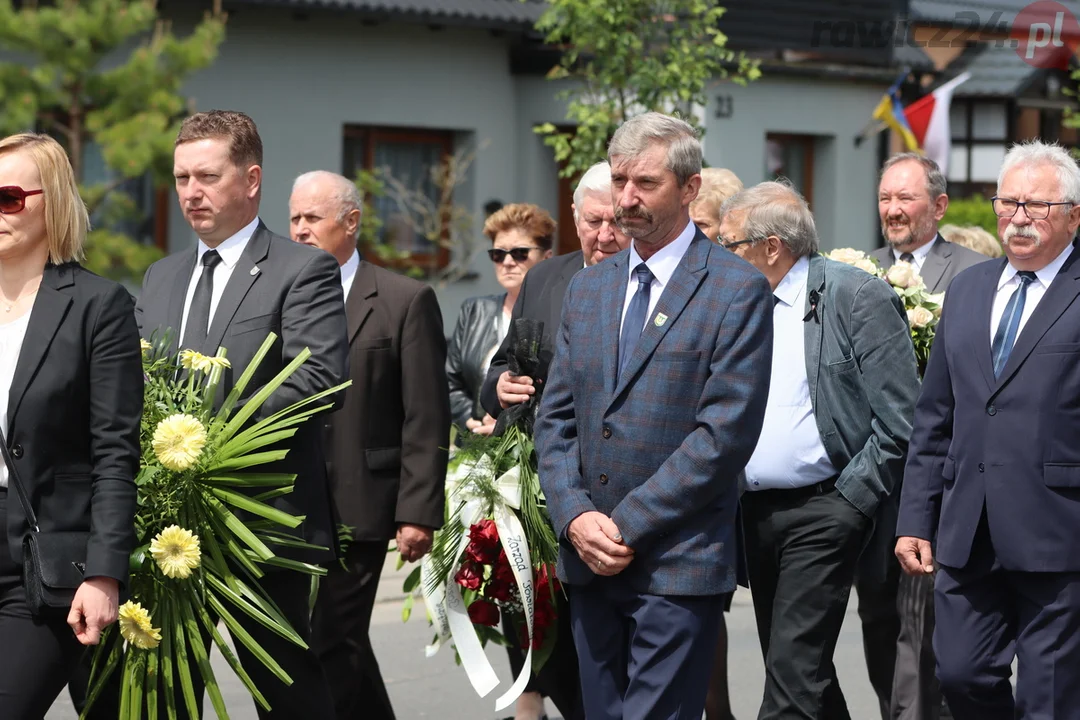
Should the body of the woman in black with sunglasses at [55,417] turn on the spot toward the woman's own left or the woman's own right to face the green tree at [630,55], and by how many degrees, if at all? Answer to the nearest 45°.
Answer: approximately 180°

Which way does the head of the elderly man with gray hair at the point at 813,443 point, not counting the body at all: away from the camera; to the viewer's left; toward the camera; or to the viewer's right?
to the viewer's left

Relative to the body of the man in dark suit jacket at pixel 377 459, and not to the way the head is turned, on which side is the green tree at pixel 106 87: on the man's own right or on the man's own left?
on the man's own right

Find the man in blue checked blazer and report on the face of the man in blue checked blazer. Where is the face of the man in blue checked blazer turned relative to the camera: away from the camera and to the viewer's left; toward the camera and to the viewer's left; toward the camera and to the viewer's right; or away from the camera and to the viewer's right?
toward the camera and to the viewer's left

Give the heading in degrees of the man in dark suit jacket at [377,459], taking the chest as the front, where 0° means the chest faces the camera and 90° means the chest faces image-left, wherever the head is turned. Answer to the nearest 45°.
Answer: approximately 45°

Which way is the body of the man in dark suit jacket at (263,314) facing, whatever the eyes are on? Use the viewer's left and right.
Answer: facing the viewer and to the left of the viewer

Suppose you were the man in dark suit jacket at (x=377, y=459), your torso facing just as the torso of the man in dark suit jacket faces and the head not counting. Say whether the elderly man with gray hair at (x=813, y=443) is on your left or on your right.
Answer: on your left

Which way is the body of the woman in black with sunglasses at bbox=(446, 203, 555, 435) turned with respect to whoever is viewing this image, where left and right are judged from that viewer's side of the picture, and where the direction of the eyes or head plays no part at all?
facing the viewer

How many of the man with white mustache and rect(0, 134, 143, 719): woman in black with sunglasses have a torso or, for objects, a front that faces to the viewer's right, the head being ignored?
0

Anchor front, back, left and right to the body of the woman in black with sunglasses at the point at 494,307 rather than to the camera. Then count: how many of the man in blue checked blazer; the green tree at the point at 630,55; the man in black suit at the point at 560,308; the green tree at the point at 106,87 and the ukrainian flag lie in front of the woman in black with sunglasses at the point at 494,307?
2

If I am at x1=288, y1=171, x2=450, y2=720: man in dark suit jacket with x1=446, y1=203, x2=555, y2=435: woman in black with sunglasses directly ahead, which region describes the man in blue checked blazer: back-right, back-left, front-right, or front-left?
back-right
